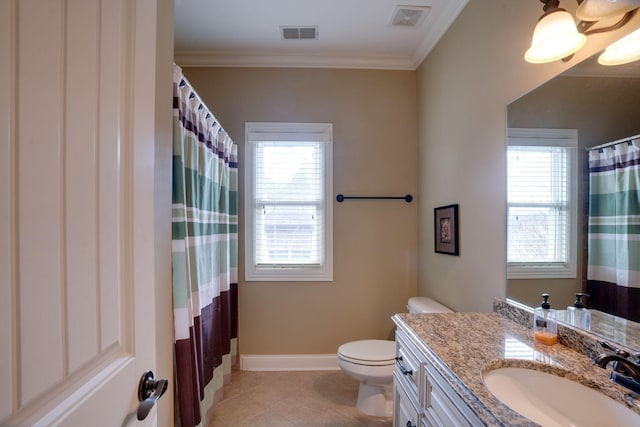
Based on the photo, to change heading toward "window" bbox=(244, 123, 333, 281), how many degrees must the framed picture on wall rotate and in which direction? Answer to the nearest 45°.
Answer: approximately 45° to its right

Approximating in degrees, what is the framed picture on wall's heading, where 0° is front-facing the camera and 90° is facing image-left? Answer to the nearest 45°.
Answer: approximately 45°

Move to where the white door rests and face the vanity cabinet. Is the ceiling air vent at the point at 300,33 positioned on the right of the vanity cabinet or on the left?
left

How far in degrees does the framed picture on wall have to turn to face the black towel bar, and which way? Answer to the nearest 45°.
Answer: approximately 90° to its right

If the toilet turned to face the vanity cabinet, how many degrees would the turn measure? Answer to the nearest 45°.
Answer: approximately 90° to its left

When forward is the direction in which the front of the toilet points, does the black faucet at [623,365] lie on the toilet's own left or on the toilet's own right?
on the toilet's own left

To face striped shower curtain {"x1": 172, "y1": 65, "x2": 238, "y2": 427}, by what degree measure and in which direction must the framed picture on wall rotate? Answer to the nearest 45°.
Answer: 0° — it already faces it
